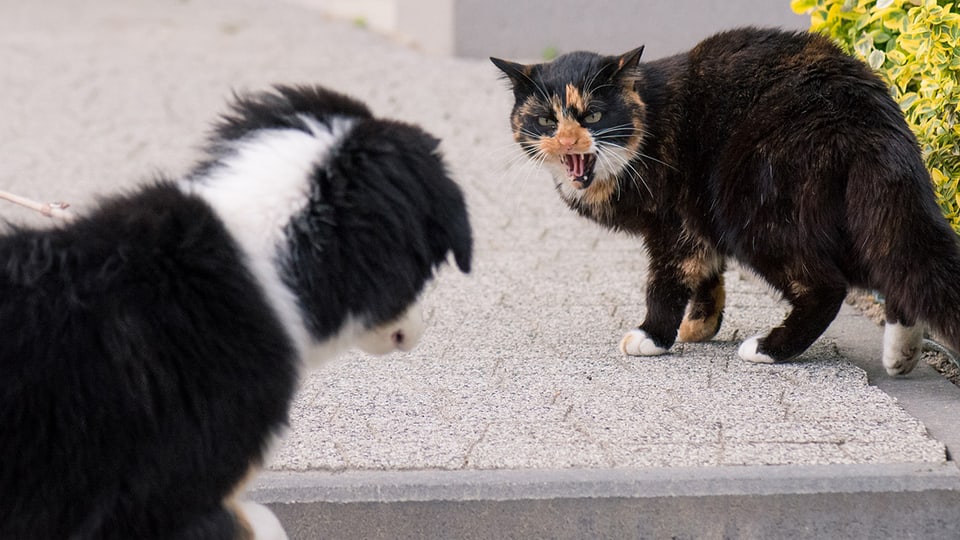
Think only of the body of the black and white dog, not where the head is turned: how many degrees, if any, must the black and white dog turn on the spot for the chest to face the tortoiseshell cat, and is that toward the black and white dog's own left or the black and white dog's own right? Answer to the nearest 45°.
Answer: approximately 45° to the black and white dog's own left

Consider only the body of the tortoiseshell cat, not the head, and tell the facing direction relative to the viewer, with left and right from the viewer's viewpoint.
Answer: facing to the left of the viewer

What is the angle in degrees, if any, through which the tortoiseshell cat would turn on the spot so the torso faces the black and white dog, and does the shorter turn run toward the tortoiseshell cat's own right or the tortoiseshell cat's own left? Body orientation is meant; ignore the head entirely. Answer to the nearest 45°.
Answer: approximately 45° to the tortoiseshell cat's own left

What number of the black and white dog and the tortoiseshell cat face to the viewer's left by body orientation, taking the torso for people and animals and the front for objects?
1

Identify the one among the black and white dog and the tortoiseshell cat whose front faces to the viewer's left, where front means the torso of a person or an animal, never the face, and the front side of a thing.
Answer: the tortoiseshell cat

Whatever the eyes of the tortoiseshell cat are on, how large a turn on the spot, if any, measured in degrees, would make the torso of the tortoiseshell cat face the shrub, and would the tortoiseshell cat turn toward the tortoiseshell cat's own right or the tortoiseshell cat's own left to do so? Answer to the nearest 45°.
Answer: approximately 135° to the tortoiseshell cat's own right

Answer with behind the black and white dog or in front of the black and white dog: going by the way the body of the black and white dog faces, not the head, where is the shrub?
in front

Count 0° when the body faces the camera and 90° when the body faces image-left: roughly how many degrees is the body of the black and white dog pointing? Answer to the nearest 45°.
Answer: approximately 270°
